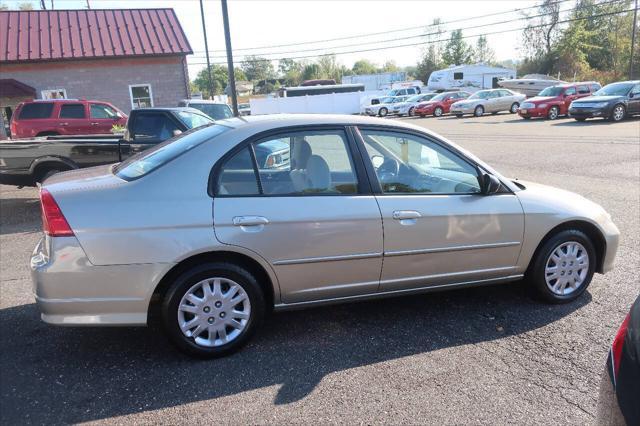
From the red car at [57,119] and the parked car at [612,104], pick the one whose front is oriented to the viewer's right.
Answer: the red car

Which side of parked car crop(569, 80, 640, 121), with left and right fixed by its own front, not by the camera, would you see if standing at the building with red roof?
front

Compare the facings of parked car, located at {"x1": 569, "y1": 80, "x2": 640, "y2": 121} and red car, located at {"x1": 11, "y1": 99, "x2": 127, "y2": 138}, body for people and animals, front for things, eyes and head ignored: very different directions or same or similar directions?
very different directions

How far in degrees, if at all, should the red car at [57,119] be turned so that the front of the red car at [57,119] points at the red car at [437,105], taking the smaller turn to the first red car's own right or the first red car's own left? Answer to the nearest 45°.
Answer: approximately 45° to the first red car's own left

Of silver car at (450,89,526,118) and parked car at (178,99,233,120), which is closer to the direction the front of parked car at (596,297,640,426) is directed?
the silver car

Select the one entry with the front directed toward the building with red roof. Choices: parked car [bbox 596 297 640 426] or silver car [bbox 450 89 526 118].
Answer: the silver car

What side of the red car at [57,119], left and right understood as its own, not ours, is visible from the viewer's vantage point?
right

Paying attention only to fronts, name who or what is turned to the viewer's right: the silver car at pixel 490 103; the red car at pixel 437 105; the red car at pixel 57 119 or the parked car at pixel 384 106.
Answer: the red car at pixel 57 119

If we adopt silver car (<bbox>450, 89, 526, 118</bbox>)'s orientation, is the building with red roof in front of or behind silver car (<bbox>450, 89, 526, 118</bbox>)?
in front

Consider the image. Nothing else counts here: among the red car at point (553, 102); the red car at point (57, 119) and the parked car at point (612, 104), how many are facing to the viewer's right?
1

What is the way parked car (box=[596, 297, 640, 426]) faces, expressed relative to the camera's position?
facing away from the viewer and to the right of the viewer

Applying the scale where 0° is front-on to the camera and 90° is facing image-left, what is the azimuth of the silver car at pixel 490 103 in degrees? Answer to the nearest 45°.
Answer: approximately 45°

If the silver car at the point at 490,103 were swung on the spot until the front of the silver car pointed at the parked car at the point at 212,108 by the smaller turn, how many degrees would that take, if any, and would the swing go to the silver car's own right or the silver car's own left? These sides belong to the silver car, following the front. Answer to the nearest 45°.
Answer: approximately 45° to the silver car's own left
